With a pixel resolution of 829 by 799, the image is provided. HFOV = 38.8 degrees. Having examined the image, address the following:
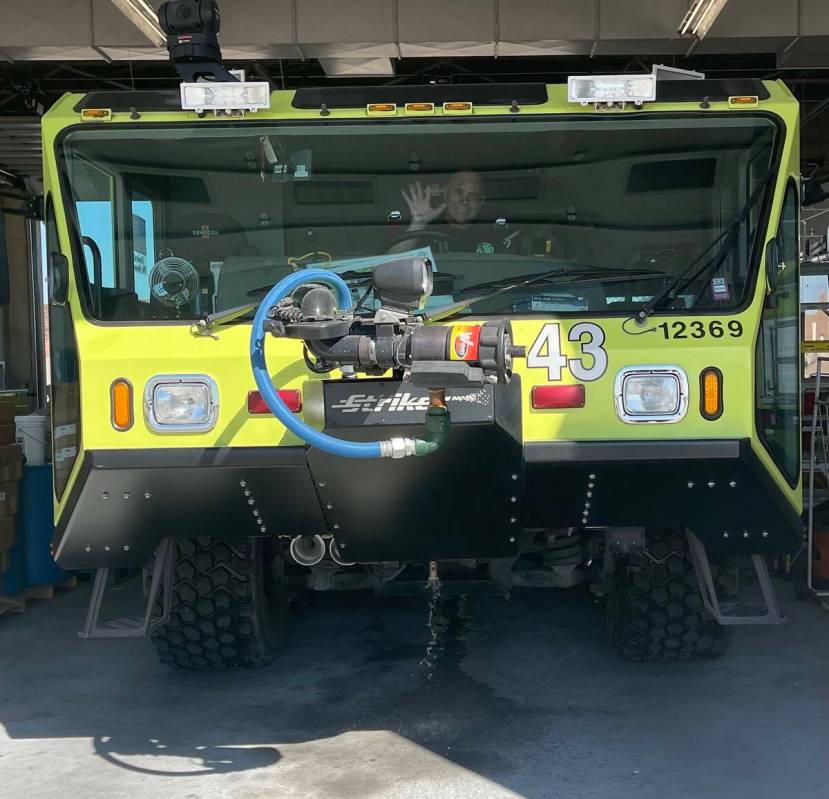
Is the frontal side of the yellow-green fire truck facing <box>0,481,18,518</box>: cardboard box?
no

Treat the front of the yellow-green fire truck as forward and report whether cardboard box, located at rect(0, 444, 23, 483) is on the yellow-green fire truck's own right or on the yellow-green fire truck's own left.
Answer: on the yellow-green fire truck's own right

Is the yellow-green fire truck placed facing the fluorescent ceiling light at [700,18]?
no

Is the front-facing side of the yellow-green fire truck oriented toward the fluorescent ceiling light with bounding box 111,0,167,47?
no

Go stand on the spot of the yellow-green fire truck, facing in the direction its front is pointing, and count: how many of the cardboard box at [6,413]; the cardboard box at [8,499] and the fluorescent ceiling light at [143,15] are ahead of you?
0

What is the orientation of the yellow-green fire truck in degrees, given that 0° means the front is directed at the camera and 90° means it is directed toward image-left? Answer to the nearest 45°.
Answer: approximately 0°

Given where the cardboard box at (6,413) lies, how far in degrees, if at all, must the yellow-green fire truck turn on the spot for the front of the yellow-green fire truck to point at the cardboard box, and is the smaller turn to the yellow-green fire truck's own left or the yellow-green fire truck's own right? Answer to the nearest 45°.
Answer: approximately 135° to the yellow-green fire truck's own right
